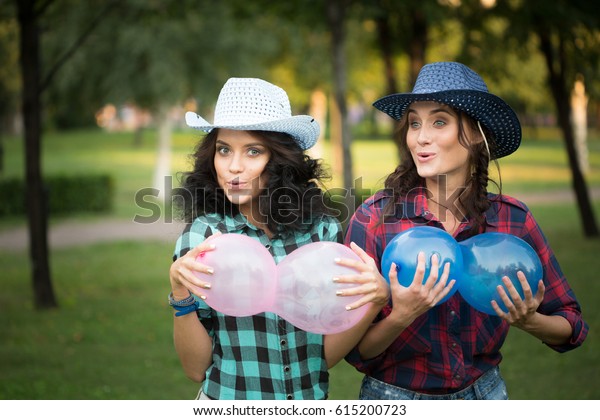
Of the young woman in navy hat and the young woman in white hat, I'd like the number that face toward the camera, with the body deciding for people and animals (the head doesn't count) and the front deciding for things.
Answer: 2

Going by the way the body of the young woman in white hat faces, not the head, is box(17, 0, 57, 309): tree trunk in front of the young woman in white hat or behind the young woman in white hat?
behind

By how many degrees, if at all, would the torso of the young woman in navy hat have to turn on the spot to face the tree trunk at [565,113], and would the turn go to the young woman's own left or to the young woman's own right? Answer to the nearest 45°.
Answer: approximately 180°

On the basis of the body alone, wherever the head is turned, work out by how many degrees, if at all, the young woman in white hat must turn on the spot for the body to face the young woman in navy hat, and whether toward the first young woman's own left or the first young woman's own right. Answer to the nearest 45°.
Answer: approximately 90° to the first young woman's own left

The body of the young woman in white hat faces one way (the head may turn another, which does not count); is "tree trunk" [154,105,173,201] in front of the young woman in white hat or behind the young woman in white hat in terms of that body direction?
behind

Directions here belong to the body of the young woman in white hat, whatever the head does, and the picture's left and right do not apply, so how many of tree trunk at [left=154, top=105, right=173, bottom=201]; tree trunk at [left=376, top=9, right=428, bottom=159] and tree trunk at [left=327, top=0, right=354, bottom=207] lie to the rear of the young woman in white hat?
3

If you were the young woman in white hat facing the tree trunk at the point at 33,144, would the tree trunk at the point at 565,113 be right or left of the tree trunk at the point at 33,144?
right

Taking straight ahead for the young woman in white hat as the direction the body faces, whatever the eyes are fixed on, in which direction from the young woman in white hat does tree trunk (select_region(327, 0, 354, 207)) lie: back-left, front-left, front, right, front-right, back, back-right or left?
back

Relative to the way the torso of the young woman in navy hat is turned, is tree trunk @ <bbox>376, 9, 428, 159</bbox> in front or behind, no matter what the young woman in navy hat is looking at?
behind

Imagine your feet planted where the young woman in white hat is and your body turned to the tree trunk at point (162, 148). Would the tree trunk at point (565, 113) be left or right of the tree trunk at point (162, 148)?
right

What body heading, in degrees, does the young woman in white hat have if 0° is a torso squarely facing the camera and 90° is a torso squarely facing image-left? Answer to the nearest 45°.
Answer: approximately 0°

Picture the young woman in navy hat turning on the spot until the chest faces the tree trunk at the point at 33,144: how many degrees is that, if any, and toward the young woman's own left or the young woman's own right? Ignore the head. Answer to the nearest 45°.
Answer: approximately 135° to the young woman's own right

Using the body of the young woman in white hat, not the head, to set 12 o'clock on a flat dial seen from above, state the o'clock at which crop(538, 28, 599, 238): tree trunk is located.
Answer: The tree trunk is roughly at 7 o'clock from the young woman in white hat.
